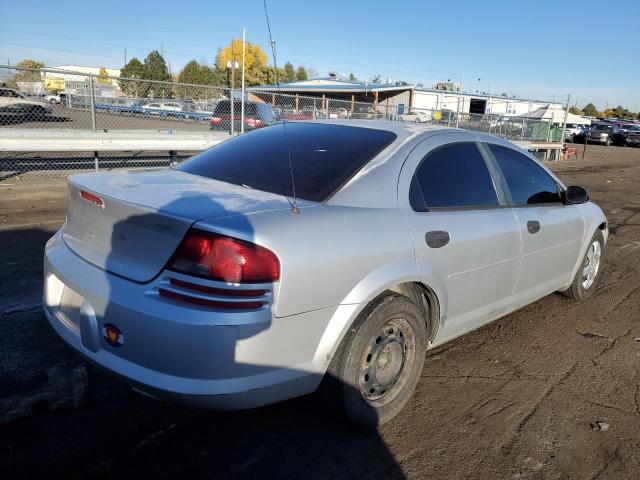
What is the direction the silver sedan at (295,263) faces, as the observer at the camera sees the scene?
facing away from the viewer and to the right of the viewer

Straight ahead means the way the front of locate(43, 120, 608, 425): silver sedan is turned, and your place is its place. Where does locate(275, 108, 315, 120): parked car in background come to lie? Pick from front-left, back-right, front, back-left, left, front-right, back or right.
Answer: front-left

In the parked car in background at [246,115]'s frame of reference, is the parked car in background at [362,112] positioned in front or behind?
in front

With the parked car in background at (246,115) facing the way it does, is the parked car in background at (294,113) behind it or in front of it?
in front

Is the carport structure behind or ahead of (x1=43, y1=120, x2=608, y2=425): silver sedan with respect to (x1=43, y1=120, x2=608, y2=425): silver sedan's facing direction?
ahead

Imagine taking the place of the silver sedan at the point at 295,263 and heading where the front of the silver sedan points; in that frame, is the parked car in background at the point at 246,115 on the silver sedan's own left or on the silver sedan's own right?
on the silver sedan's own left

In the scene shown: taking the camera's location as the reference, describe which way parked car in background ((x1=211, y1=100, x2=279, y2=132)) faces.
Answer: facing away from the viewer and to the right of the viewer
